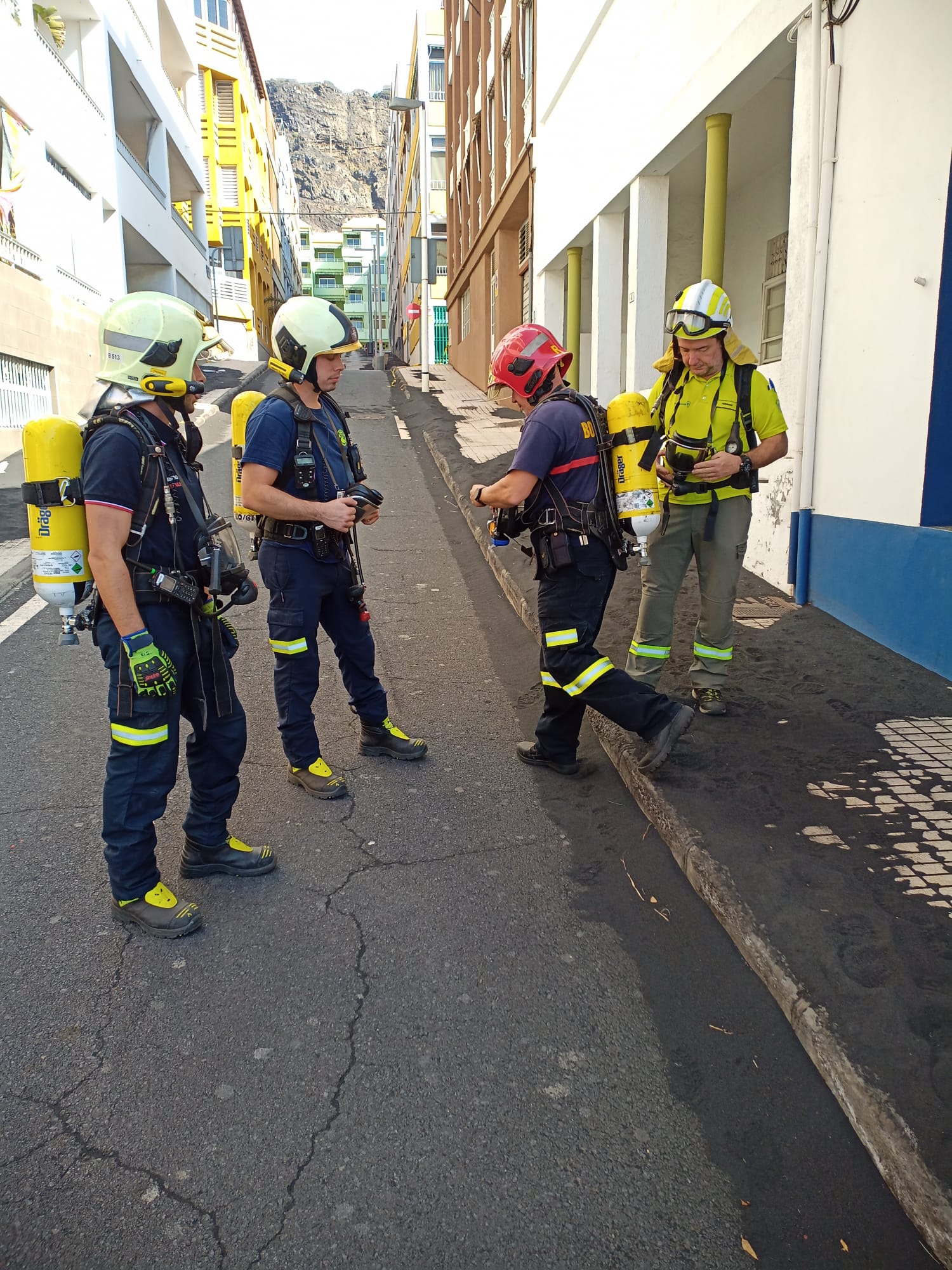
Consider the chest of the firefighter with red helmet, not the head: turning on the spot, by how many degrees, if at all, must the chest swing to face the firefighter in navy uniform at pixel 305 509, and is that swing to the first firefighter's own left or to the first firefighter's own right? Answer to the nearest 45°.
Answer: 0° — they already face them

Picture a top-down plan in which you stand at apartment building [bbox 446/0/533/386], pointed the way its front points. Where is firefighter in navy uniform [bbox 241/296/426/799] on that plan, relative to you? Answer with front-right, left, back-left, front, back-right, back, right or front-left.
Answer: left

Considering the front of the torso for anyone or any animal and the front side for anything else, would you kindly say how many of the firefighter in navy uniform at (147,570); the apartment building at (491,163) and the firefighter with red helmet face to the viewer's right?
1

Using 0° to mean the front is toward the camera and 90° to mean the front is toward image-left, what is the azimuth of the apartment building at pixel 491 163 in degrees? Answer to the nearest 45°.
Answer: approximately 90°

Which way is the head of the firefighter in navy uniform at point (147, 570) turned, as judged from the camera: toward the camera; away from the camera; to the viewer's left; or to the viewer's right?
to the viewer's right

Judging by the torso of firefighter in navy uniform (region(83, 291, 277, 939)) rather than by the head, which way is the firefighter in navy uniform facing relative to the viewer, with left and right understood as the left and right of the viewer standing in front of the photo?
facing to the right of the viewer

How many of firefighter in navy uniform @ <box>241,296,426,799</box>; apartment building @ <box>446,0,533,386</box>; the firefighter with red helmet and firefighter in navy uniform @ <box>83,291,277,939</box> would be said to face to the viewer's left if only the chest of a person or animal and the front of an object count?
2

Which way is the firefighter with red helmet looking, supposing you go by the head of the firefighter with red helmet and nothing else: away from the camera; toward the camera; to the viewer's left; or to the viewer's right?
to the viewer's left

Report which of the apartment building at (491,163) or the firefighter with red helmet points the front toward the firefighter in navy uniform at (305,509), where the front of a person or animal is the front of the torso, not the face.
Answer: the firefighter with red helmet

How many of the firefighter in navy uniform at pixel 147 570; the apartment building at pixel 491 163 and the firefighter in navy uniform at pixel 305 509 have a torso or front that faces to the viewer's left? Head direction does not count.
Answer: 1

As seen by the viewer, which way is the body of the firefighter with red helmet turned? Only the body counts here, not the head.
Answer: to the viewer's left

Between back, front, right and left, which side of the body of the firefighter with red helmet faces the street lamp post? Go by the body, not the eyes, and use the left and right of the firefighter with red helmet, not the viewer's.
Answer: right

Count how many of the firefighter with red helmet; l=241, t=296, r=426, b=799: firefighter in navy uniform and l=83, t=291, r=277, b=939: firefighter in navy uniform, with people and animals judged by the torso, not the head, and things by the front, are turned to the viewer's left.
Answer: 1

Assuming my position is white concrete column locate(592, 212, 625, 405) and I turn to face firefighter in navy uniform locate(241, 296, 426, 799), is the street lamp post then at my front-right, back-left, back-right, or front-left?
back-right
